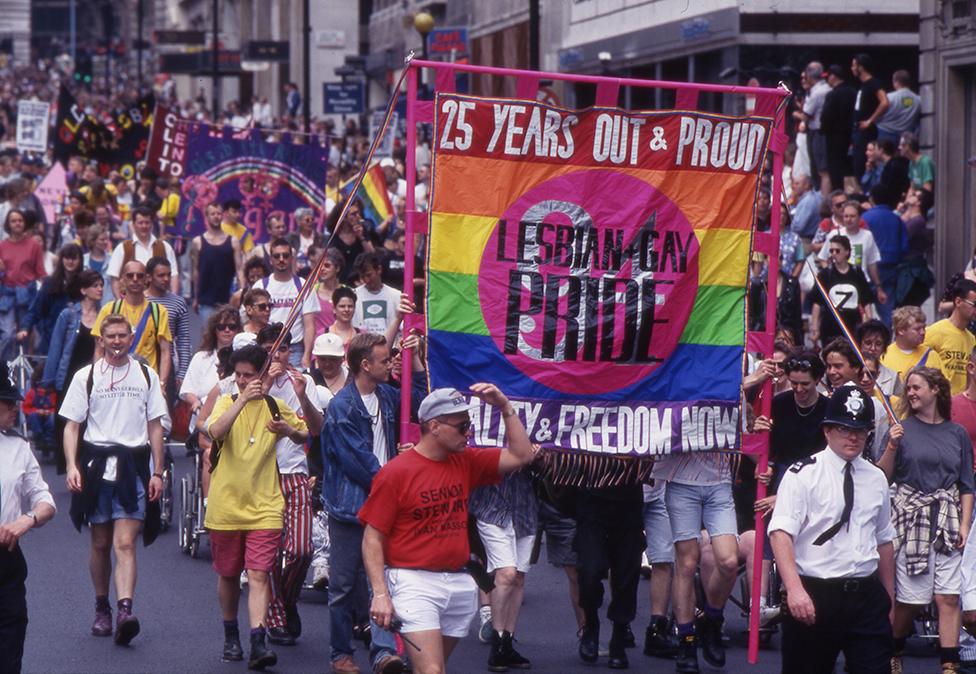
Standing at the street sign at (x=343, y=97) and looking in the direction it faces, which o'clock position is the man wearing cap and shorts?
The man wearing cap and shorts is roughly at 12 o'clock from the street sign.

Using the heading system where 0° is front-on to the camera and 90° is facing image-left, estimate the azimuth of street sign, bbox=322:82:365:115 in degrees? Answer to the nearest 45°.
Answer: approximately 0°

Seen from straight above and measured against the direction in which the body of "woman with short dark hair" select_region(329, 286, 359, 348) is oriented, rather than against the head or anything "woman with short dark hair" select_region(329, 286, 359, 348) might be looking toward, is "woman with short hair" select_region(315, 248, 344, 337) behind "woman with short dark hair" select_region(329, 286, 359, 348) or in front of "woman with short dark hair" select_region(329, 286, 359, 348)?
behind

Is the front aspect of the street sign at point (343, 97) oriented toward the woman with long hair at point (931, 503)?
yes

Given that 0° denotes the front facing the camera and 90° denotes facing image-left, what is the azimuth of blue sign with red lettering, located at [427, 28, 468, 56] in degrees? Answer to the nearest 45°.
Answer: approximately 0°

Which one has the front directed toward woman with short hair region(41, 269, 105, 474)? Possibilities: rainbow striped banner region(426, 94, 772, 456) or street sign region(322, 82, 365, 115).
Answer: the street sign

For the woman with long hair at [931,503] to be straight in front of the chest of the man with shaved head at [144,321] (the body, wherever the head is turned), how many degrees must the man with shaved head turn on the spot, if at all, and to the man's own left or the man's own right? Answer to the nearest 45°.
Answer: approximately 45° to the man's own left
